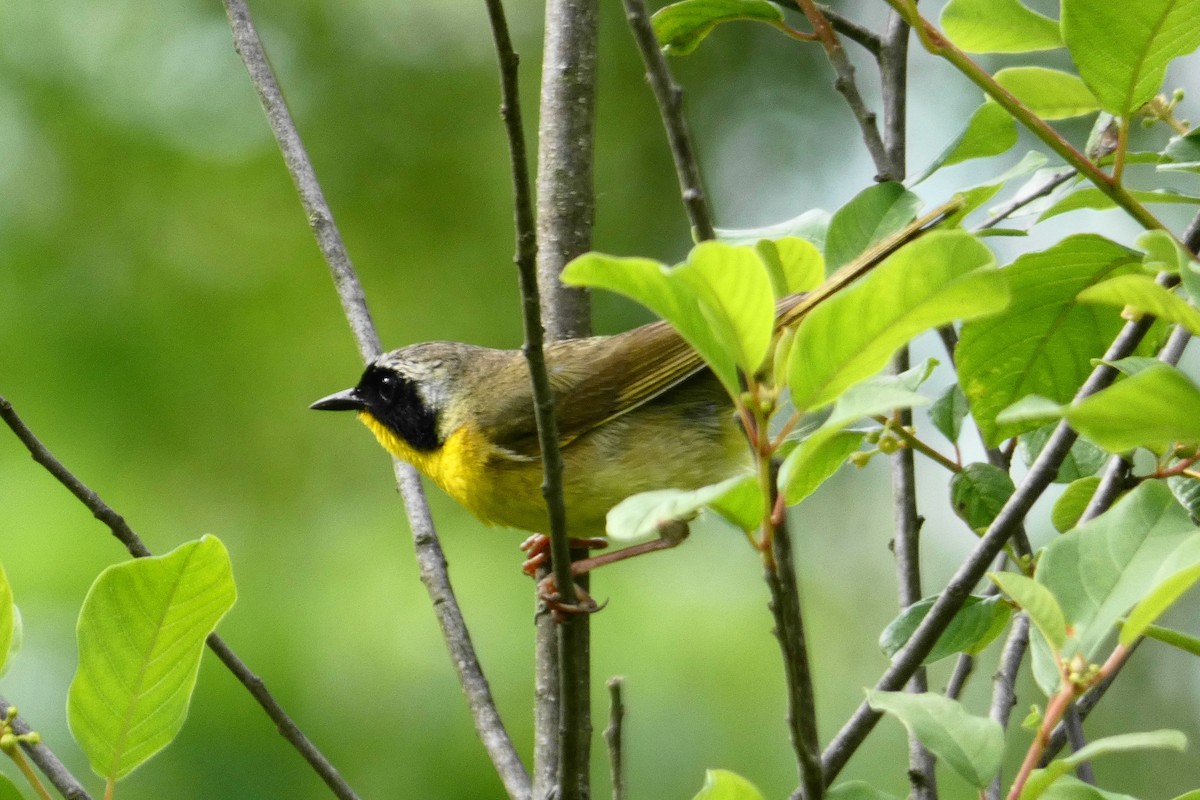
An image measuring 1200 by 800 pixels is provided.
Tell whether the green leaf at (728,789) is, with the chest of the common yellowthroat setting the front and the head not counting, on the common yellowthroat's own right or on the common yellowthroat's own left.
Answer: on the common yellowthroat's own left

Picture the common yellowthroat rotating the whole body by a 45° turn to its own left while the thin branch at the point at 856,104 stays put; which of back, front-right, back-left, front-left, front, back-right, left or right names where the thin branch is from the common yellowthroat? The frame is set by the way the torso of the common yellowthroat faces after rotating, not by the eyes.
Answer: left

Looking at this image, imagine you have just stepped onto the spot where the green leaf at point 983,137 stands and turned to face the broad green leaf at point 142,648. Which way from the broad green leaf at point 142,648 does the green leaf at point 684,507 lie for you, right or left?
left

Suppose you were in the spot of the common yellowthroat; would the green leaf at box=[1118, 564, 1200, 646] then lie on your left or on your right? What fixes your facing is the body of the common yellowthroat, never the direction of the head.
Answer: on your left

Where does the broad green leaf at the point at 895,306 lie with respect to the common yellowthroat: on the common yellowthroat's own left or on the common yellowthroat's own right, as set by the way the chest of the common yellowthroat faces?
on the common yellowthroat's own left

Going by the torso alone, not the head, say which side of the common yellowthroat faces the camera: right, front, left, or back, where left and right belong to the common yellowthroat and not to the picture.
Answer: left
